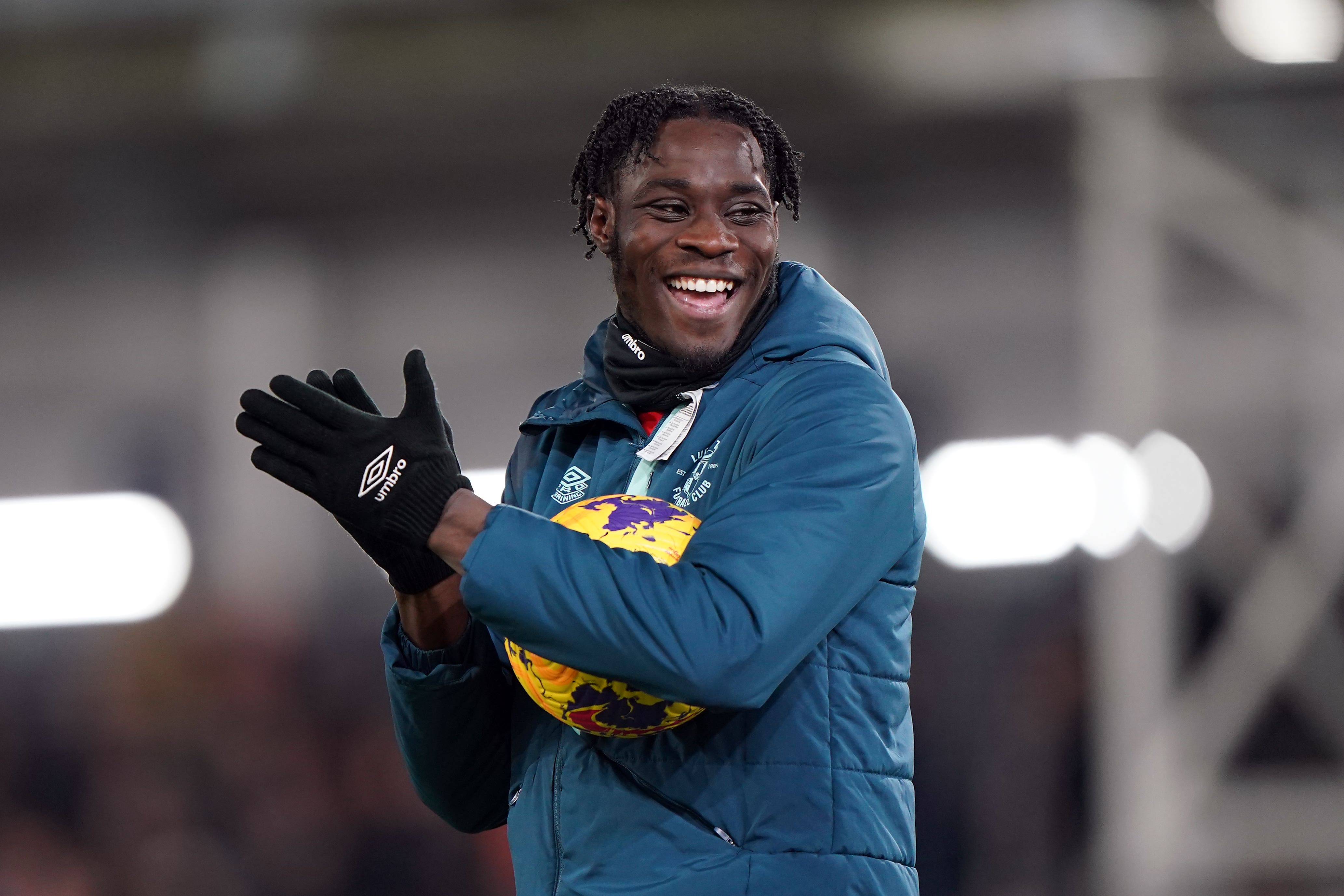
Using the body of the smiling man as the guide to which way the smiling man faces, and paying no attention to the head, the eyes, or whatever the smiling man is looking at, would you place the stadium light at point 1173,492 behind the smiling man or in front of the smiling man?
behind

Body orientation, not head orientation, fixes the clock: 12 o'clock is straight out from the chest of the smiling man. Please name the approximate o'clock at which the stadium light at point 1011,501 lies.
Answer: The stadium light is roughly at 5 o'clock from the smiling man.

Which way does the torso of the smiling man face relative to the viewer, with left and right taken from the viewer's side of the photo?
facing the viewer and to the left of the viewer
